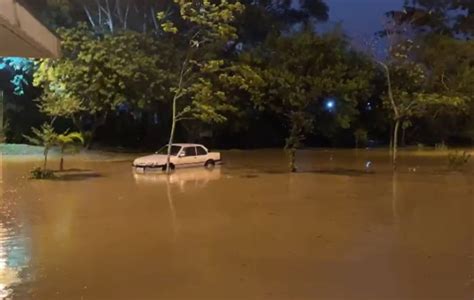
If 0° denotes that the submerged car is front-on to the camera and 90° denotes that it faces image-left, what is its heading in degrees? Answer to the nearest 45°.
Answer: approximately 45°

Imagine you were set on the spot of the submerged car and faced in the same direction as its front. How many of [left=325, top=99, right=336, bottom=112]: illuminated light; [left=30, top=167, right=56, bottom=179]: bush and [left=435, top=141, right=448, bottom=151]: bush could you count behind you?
2

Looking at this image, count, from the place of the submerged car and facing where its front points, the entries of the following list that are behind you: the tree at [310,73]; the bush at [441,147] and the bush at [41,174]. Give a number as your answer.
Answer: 2

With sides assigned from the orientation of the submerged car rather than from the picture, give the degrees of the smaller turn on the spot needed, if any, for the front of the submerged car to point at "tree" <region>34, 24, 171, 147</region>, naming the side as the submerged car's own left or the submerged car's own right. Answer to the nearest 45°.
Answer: approximately 90° to the submerged car's own right

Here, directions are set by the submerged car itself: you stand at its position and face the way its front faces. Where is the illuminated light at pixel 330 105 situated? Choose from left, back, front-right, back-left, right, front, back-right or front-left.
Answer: back

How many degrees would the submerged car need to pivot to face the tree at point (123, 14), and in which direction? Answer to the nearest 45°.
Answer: approximately 135° to its right

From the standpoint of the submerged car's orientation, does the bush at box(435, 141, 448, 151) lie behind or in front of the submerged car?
behind

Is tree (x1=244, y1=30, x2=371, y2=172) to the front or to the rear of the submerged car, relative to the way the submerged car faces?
to the rear

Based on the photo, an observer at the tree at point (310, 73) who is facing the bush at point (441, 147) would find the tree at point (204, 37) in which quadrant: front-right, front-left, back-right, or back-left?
back-right

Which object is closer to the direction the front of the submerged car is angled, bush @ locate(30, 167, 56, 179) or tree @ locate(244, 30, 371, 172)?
the bush
